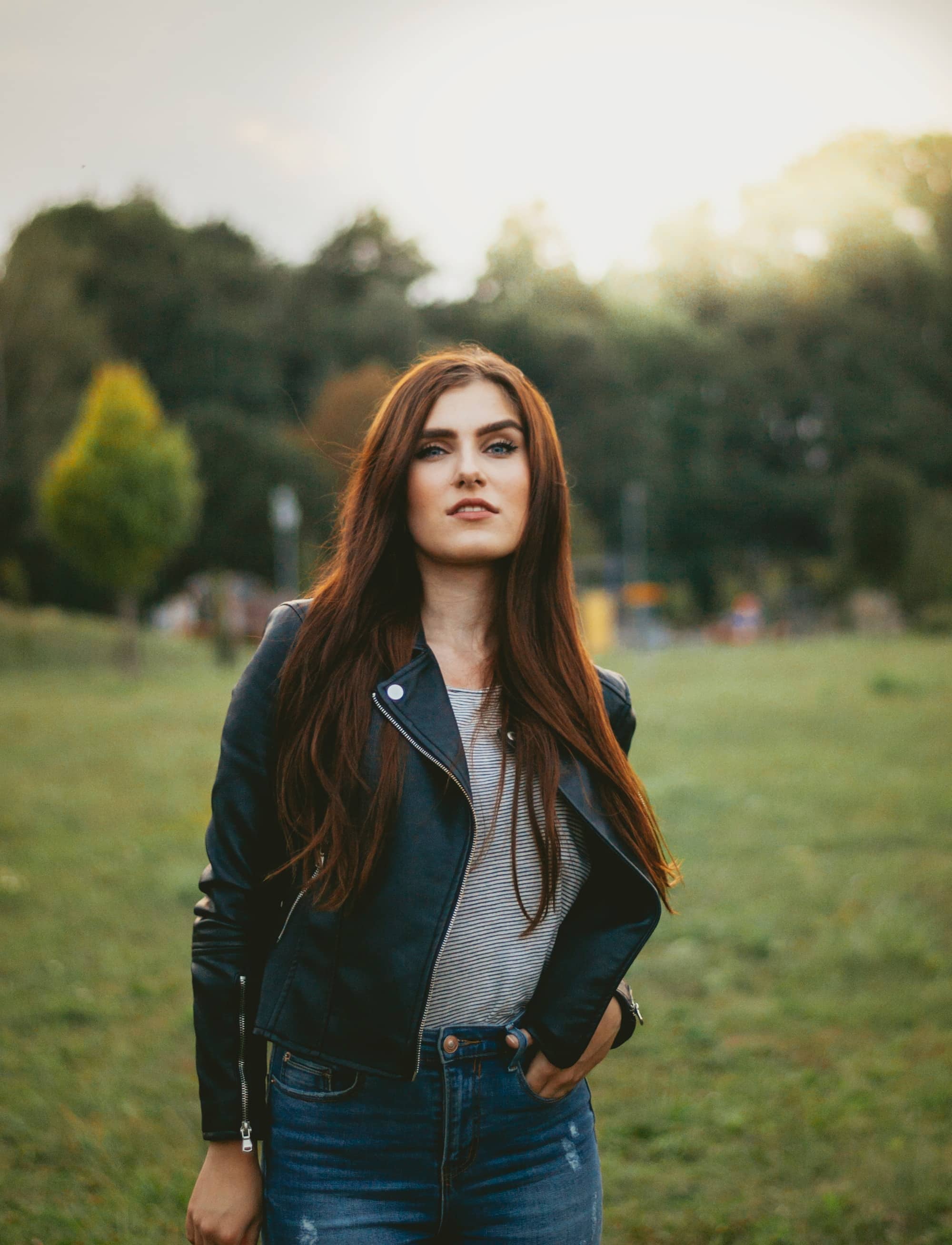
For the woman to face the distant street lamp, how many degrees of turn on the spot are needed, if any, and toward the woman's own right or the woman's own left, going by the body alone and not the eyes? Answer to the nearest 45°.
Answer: approximately 180°

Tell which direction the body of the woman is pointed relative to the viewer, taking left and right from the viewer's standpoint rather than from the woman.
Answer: facing the viewer

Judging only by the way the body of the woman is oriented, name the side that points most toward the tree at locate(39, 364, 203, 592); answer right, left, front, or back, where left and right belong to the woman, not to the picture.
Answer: back

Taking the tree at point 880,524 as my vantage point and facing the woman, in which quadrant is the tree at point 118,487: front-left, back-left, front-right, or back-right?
front-right

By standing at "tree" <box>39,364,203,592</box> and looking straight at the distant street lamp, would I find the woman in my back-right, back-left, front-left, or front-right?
back-right

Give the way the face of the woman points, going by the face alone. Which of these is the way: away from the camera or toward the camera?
toward the camera

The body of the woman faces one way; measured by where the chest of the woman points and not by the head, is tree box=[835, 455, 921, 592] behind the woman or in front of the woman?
behind
